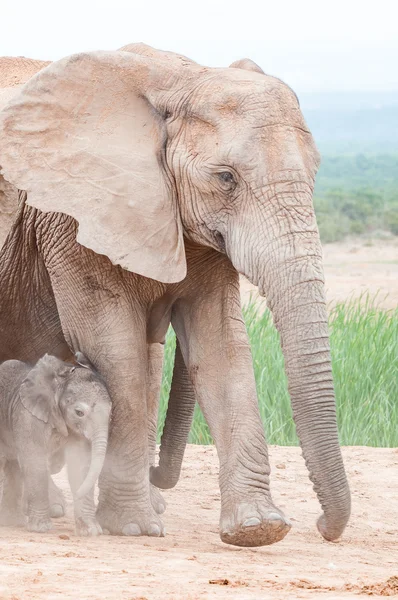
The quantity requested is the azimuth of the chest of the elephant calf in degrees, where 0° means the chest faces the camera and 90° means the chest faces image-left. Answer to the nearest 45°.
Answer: approximately 315°

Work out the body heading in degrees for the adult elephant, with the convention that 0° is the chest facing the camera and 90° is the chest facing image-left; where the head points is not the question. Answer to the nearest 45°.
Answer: approximately 315°
